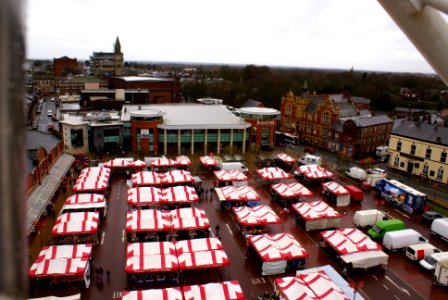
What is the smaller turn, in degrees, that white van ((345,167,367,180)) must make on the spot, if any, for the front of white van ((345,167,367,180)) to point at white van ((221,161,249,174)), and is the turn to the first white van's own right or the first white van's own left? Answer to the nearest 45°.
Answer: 0° — it already faces it

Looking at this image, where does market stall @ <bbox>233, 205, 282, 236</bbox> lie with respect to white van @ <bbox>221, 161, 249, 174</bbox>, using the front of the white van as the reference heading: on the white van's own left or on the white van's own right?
on the white van's own right

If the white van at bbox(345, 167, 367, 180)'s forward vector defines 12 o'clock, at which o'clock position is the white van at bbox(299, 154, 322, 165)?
the white van at bbox(299, 154, 322, 165) is roughly at 1 o'clock from the white van at bbox(345, 167, 367, 180).

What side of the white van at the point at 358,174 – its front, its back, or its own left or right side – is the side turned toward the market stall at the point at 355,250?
left

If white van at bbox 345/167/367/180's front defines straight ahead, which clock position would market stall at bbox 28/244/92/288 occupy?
The market stall is roughly at 10 o'clock from the white van.

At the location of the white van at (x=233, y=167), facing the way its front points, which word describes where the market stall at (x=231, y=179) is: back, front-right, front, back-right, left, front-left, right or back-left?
right

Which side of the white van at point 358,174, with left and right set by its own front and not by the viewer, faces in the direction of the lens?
left

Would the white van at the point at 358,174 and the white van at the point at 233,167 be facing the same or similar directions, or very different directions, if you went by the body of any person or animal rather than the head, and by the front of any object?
very different directions

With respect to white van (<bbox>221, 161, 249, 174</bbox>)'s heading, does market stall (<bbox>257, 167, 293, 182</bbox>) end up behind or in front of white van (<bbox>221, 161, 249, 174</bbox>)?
in front
